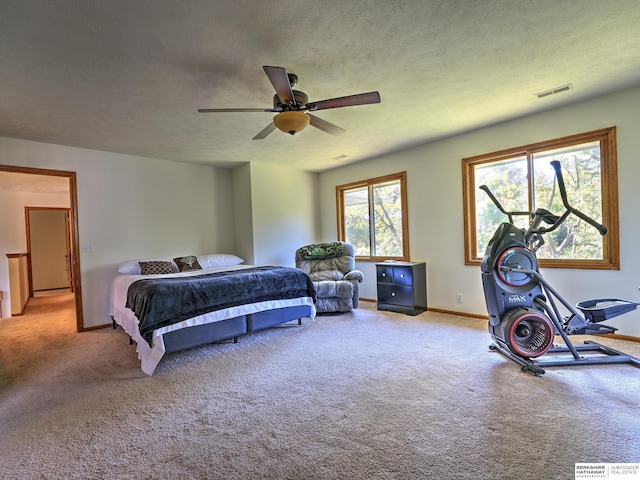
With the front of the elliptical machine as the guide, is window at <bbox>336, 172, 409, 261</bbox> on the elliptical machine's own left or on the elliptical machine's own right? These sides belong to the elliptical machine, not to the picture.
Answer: on the elliptical machine's own right

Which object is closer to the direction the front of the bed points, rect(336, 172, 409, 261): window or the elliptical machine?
the elliptical machine

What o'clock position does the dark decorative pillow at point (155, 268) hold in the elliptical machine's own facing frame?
The dark decorative pillow is roughly at 1 o'clock from the elliptical machine.

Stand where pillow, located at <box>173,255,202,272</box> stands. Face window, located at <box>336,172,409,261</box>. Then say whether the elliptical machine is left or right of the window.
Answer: right

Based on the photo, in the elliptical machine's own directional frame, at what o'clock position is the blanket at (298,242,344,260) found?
The blanket is roughly at 2 o'clock from the elliptical machine.

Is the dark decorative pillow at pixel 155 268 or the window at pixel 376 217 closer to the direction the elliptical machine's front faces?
the dark decorative pillow

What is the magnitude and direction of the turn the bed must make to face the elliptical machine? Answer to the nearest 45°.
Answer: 0° — it already faces it

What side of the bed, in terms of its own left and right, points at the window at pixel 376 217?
left

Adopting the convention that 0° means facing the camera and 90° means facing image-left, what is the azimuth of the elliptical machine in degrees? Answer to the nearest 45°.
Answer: approximately 45°
